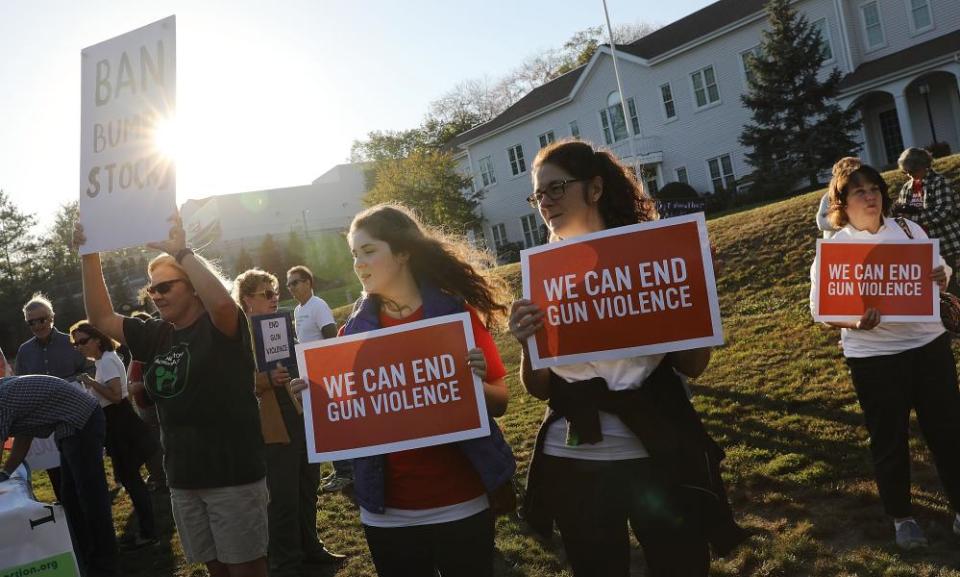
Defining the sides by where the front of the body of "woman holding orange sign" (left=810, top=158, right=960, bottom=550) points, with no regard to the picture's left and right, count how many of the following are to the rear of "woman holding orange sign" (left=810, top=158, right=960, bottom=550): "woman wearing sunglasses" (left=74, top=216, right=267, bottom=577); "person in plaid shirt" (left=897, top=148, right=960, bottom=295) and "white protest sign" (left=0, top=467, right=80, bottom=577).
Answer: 1

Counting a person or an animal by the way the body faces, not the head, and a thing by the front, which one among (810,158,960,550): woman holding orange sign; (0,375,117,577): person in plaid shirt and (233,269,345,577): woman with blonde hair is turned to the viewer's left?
the person in plaid shirt

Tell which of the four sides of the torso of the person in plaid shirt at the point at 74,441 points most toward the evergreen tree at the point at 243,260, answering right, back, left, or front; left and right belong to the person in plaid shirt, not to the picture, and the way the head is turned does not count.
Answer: right

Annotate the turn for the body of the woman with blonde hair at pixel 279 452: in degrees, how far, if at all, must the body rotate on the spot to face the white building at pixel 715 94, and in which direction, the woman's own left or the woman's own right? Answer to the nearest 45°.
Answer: approximately 90° to the woman's own left

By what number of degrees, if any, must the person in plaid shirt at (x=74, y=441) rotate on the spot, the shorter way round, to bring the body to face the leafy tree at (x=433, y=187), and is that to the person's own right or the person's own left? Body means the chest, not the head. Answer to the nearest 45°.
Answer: approximately 135° to the person's own right

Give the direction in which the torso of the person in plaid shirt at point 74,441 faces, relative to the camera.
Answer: to the viewer's left

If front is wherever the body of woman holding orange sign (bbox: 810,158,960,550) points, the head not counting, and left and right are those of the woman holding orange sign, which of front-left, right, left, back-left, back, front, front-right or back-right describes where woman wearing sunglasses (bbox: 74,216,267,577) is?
front-right

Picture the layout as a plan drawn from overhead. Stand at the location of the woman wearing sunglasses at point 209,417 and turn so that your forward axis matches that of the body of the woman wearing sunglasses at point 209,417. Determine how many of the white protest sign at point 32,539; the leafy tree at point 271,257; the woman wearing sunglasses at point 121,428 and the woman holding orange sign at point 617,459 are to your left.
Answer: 1

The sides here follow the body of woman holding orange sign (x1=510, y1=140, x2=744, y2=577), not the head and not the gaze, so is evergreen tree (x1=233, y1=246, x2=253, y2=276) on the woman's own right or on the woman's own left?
on the woman's own right

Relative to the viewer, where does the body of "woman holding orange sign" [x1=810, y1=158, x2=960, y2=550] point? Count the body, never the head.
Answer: toward the camera

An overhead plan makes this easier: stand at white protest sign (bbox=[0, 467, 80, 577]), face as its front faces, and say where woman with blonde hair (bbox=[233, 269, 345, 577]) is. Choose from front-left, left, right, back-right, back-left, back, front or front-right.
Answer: back-left
